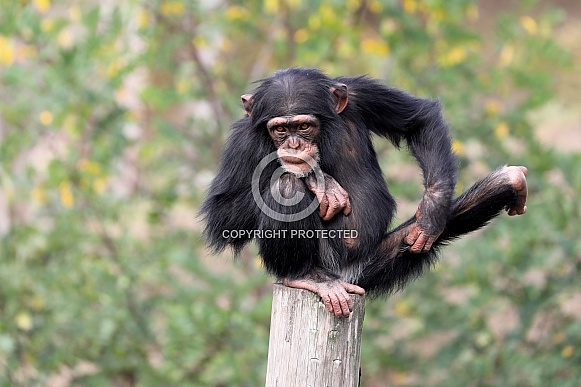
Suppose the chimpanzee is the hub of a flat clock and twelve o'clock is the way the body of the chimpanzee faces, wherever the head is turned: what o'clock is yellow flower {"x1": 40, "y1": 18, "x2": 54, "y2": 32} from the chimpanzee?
The yellow flower is roughly at 4 o'clock from the chimpanzee.

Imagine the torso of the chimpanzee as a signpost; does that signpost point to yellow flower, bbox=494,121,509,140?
no

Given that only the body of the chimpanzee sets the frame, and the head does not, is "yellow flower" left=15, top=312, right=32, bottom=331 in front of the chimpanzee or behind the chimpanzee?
behind

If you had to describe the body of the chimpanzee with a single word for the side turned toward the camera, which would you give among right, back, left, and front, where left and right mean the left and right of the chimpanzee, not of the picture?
front
